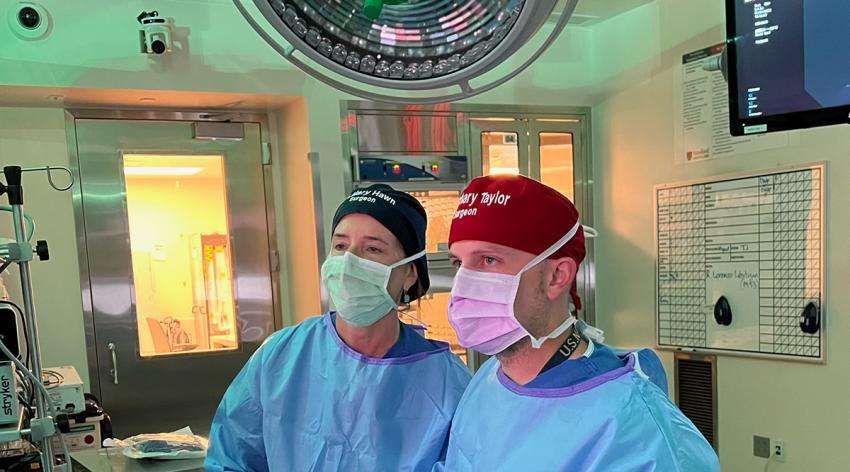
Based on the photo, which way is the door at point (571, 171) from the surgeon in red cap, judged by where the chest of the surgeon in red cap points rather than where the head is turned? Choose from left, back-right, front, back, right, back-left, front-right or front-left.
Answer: back-right

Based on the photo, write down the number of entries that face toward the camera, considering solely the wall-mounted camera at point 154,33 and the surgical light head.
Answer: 2

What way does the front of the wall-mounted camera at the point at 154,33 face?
toward the camera

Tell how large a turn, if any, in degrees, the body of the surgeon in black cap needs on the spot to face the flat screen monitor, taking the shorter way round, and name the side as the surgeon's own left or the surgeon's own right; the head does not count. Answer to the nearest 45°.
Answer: approximately 135° to the surgeon's own left

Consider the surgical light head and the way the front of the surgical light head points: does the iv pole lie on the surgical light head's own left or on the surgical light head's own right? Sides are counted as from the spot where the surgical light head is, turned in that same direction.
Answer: on the surgical light head's own right

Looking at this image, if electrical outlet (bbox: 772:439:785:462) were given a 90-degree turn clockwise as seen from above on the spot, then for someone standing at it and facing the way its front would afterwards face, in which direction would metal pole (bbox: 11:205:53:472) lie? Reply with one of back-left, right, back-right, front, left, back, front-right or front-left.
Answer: left

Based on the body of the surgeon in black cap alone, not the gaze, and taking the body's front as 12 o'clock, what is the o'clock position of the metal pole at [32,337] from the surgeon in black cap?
The metal pole is roughly at 2 o'clock from the surgeon in black cap.

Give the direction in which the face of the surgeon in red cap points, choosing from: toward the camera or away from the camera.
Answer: toward the camera

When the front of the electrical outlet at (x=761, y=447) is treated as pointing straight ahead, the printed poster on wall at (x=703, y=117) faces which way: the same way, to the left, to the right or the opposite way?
the same way

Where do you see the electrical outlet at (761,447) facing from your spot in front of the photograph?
facing the viewer and to the left of the viewer

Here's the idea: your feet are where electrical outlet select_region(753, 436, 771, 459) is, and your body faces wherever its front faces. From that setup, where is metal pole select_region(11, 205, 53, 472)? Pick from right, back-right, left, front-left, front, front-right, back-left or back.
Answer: front

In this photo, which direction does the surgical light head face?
toward the camera
